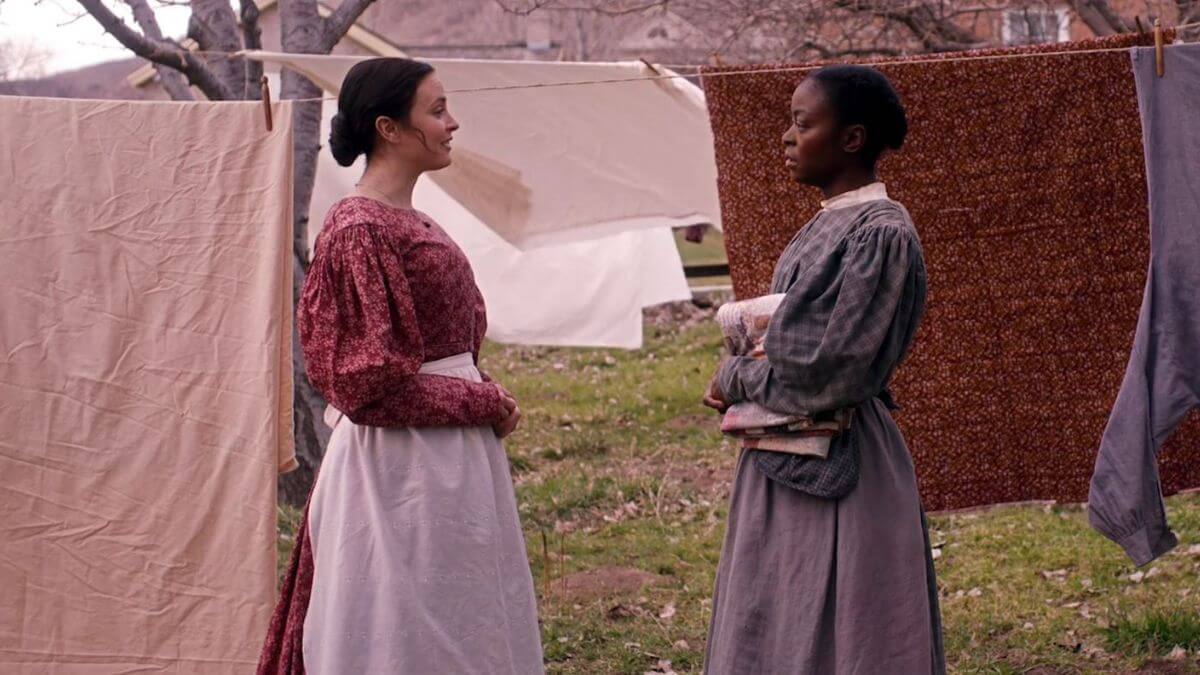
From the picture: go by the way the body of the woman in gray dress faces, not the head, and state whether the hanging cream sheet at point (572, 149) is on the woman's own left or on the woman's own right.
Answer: on the woman's own right

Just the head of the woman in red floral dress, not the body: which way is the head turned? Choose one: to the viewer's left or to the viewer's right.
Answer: to the viewer's right

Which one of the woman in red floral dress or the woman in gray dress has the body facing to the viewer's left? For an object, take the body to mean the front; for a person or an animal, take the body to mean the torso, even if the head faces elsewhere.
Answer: the woman in gray dress

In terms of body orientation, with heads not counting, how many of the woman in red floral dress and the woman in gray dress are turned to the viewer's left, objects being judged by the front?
1

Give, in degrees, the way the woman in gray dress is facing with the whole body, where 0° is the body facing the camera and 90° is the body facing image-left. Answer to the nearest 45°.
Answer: approximately 90°

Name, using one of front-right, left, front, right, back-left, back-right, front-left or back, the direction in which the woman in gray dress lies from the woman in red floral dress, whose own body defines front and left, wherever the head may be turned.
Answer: front

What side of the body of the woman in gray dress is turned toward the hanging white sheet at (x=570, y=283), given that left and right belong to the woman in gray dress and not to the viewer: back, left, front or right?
right

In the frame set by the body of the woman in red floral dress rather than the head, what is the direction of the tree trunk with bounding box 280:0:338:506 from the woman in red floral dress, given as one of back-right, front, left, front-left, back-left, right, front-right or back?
left

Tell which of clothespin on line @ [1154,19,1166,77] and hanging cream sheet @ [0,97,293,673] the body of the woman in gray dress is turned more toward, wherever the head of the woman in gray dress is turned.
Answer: the hanging cream sheet

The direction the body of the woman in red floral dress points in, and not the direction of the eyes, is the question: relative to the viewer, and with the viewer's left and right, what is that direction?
facing to the right of the viewer

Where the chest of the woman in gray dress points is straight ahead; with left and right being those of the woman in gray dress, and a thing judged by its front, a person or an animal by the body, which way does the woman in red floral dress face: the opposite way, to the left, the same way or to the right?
the opposite way

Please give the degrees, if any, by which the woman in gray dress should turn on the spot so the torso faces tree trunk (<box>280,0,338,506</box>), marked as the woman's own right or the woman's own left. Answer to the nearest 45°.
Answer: approximately 45° to the woman's own right

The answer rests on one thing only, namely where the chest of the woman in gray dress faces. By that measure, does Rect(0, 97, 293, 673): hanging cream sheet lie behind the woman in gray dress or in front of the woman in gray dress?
in front
